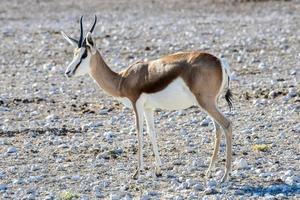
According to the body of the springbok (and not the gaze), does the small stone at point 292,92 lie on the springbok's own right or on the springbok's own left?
on the springbok's own right

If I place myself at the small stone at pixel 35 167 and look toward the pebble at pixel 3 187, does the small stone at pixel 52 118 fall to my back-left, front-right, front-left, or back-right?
back-right

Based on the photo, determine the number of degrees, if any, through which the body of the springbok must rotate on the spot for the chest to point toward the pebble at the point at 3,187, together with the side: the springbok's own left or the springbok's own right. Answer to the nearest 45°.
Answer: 0° — it already faces it

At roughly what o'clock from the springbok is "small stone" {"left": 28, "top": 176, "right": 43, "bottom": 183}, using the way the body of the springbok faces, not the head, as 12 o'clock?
The small stone is roughly at 12 o'clock from the springbok.

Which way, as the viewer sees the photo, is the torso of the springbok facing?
to the viewer's left

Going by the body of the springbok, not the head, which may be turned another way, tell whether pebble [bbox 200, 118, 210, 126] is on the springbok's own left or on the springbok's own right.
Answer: on the springbok's own right
